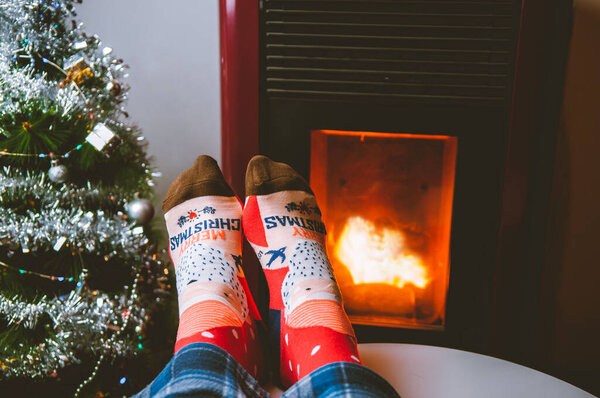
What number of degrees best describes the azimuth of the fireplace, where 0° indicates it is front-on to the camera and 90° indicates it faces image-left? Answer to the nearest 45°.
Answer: approximately 0°
